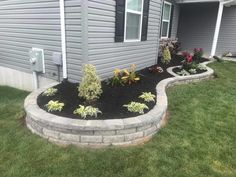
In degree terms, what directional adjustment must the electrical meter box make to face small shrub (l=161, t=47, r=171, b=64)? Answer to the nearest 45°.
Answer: approximately 135° to its left

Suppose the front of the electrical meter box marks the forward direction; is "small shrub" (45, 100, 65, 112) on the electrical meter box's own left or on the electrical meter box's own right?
on the electrical meter box's own left

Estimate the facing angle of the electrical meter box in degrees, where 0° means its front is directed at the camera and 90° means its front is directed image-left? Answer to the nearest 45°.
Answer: approximately 45°

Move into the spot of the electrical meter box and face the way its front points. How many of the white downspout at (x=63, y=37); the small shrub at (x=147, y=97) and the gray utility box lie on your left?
3

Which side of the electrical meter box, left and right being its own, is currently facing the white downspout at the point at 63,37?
left
